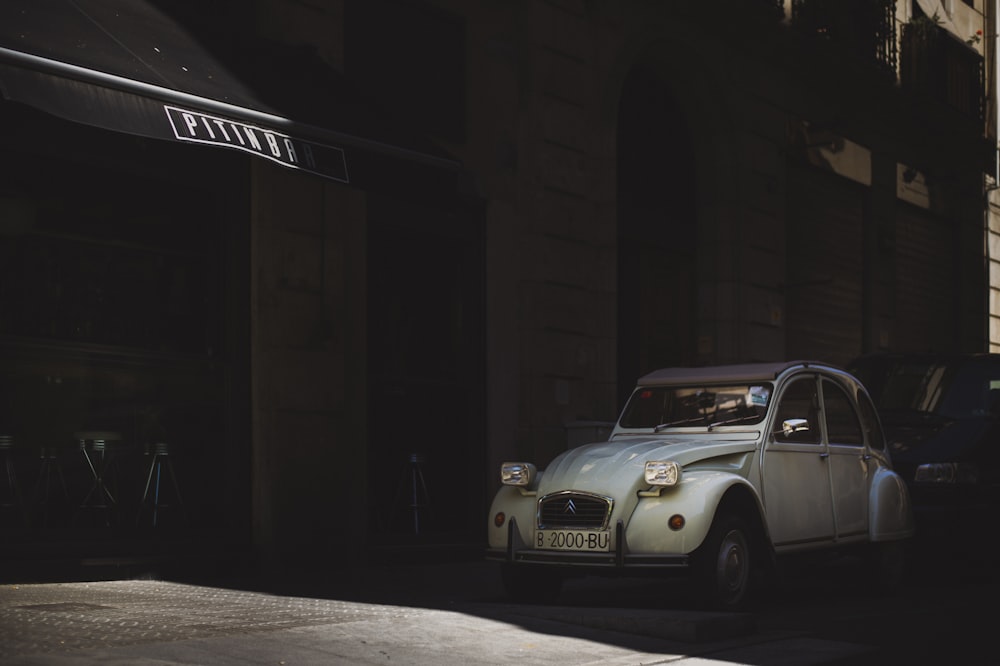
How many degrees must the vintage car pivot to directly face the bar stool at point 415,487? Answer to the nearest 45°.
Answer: approximately 90° to its right

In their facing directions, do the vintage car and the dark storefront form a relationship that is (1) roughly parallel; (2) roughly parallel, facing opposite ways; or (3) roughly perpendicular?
roughly perpendicular

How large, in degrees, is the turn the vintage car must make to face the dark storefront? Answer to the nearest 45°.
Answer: approximately 45° to its right

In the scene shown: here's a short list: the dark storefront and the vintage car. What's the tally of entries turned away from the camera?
0

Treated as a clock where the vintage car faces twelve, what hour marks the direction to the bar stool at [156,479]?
The bar stool is roughly at 2 o'clock from the vintage car.

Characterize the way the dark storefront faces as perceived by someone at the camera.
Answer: facing the viewer and to the right of the viewer

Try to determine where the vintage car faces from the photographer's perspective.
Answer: facing the viewer and to the left of the viewer

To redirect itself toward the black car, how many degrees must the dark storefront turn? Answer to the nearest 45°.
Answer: approximately 45° to its left

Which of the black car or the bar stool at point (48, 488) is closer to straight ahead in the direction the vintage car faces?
the bar stool
